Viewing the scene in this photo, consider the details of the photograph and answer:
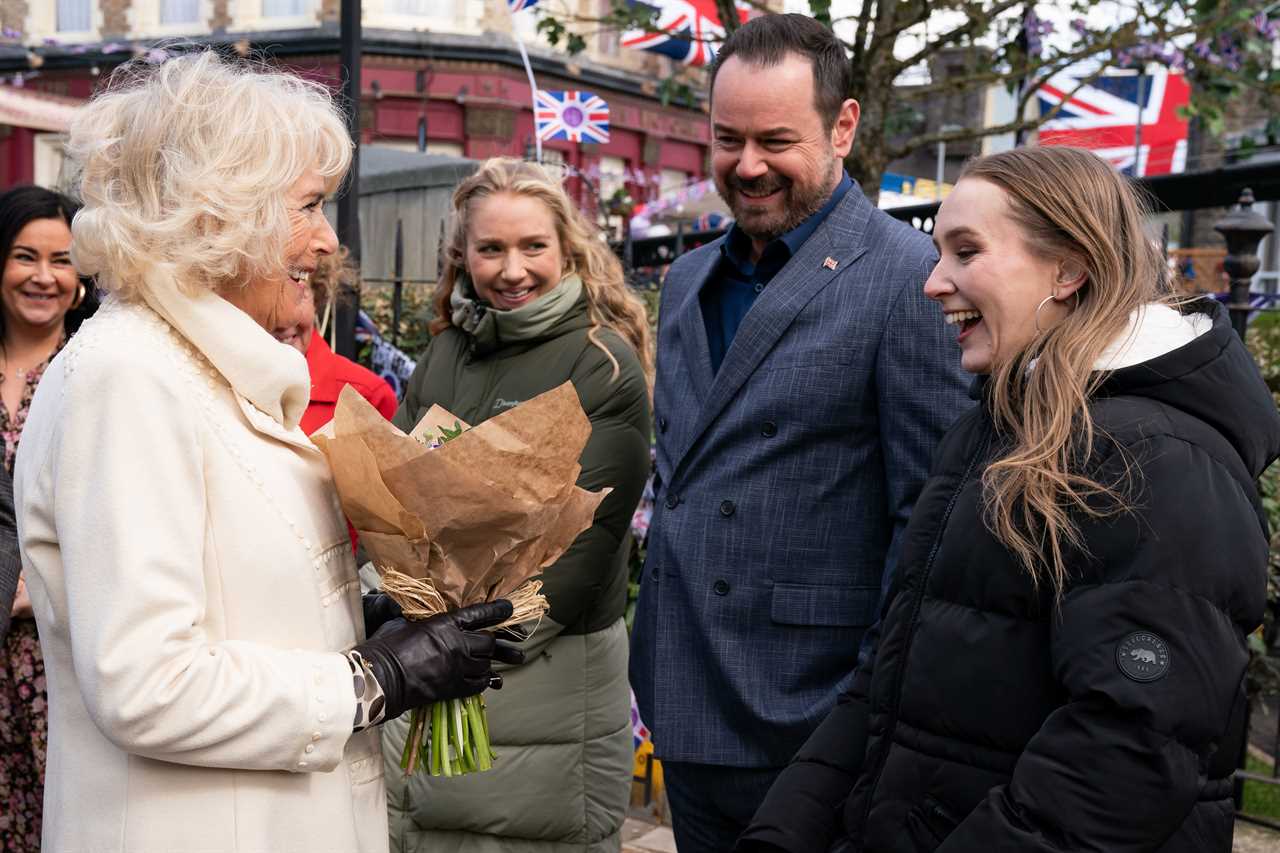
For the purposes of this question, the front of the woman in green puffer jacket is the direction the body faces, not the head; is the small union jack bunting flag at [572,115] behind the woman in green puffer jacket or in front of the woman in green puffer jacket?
behind

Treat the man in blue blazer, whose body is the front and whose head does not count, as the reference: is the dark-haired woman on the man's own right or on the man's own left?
on the man's own right

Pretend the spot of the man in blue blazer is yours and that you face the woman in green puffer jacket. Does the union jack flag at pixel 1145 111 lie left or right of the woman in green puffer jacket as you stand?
right

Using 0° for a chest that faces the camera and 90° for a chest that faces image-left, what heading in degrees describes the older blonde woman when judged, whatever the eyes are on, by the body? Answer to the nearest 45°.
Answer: approximately 270°

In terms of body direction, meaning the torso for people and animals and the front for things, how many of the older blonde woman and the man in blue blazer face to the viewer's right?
1

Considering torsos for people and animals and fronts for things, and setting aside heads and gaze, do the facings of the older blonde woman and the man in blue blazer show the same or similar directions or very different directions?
very different directions

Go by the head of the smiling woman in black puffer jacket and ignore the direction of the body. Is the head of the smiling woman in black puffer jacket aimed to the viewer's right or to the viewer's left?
to the viewer's left

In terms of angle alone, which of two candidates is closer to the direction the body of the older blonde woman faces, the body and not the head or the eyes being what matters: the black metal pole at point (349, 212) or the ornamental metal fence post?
the ornamental metal fence post

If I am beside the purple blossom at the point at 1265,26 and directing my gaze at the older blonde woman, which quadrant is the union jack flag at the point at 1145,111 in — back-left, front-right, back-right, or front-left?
back-right

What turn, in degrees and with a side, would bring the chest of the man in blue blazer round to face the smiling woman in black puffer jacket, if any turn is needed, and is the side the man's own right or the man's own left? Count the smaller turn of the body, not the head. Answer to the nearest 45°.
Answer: approximately 90° to the man's own left
